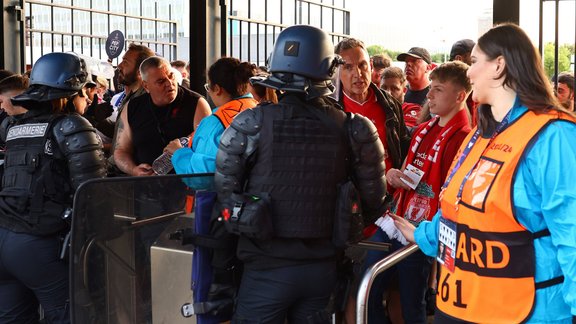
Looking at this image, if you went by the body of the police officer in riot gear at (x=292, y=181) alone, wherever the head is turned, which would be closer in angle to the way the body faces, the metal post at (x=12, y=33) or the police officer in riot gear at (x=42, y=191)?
the metal post

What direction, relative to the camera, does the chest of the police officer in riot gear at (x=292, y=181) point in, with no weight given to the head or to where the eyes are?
away from the camera

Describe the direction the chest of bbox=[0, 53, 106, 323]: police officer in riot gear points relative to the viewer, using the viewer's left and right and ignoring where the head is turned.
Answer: facing away from the viewer and to the right of the viewer

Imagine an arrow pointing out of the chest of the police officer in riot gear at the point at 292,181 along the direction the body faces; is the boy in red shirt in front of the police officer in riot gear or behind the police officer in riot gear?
in front

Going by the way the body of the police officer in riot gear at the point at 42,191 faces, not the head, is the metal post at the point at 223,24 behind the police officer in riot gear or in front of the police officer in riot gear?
in front

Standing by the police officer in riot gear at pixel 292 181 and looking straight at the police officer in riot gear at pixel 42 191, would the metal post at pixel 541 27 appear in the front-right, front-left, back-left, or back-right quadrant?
back-right

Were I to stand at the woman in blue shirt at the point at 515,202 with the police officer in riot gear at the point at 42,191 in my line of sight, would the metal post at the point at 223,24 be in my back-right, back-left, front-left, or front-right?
front-right

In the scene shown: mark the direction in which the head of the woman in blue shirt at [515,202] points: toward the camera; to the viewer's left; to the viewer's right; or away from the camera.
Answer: to the viewer's left

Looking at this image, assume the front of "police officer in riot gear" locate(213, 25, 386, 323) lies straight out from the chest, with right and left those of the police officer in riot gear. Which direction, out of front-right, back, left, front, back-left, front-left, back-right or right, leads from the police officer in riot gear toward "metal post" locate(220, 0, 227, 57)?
front

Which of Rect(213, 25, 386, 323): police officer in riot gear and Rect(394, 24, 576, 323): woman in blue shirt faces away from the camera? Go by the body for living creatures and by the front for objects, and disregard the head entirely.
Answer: the police officer in riot gear

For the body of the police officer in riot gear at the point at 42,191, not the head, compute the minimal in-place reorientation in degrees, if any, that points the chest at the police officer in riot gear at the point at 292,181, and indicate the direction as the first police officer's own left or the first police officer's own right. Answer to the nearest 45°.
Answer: approximately 90° to the first police officer's own right

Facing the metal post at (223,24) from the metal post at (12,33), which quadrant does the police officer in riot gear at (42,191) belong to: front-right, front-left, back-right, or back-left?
front-right

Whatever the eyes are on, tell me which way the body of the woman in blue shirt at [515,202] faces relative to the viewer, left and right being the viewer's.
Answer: facing the viewer and to the left of the viewer

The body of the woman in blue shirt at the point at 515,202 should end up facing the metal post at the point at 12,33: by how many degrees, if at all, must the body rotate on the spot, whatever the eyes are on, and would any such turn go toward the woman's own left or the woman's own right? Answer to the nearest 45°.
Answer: approximately 90° to the woman's own right

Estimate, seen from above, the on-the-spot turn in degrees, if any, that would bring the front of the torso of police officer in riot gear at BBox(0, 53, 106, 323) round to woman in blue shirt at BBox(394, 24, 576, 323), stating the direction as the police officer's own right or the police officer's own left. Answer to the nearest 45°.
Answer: approximately 90° to the police officer's own right

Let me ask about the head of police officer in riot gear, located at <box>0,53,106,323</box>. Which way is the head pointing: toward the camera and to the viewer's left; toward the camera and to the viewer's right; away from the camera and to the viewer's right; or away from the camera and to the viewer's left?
away from the camera and to the viewer's right

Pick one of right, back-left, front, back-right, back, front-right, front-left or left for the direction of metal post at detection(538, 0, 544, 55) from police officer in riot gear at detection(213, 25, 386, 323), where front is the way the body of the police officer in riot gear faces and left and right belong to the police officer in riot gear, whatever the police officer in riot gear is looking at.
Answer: front-right
